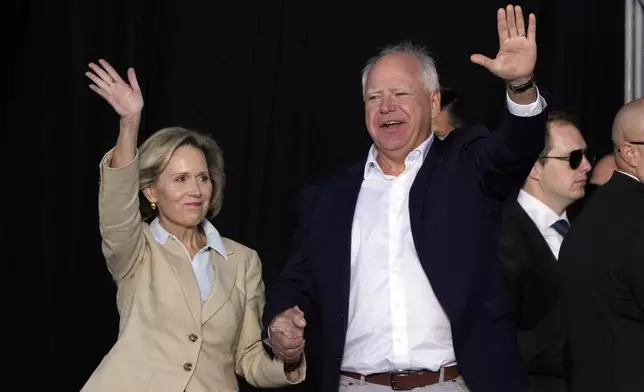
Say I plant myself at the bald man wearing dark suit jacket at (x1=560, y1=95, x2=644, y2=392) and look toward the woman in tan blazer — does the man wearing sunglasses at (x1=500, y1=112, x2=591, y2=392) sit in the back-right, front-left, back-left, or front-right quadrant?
front-right

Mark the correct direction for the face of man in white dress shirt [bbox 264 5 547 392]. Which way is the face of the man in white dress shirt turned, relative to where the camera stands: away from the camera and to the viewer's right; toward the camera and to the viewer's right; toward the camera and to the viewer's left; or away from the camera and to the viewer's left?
toward the camera and to the viewer's left

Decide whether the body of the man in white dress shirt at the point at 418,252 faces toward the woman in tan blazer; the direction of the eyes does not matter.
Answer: no

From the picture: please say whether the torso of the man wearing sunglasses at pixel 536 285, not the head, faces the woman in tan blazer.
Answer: no

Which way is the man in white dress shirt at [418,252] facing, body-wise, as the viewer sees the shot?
toward the camera

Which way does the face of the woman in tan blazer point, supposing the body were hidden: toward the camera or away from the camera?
toward the camera
